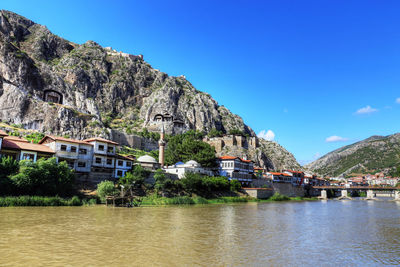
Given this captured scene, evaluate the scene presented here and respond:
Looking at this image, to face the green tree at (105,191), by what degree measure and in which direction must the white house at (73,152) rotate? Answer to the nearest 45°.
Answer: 0° — it already faces it

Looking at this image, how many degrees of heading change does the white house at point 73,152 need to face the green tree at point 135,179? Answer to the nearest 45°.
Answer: approximately 45° to its left

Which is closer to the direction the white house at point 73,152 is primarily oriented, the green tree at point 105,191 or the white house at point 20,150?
the green tree

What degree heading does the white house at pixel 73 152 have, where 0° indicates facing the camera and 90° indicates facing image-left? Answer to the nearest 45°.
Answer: approximately 315°

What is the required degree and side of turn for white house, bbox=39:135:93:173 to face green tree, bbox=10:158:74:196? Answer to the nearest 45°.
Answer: approximately 45° to its right

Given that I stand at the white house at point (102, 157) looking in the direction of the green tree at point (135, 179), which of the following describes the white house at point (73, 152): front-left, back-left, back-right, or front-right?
back-right

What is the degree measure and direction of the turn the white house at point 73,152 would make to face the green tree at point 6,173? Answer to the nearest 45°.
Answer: approximately 90° to its right
